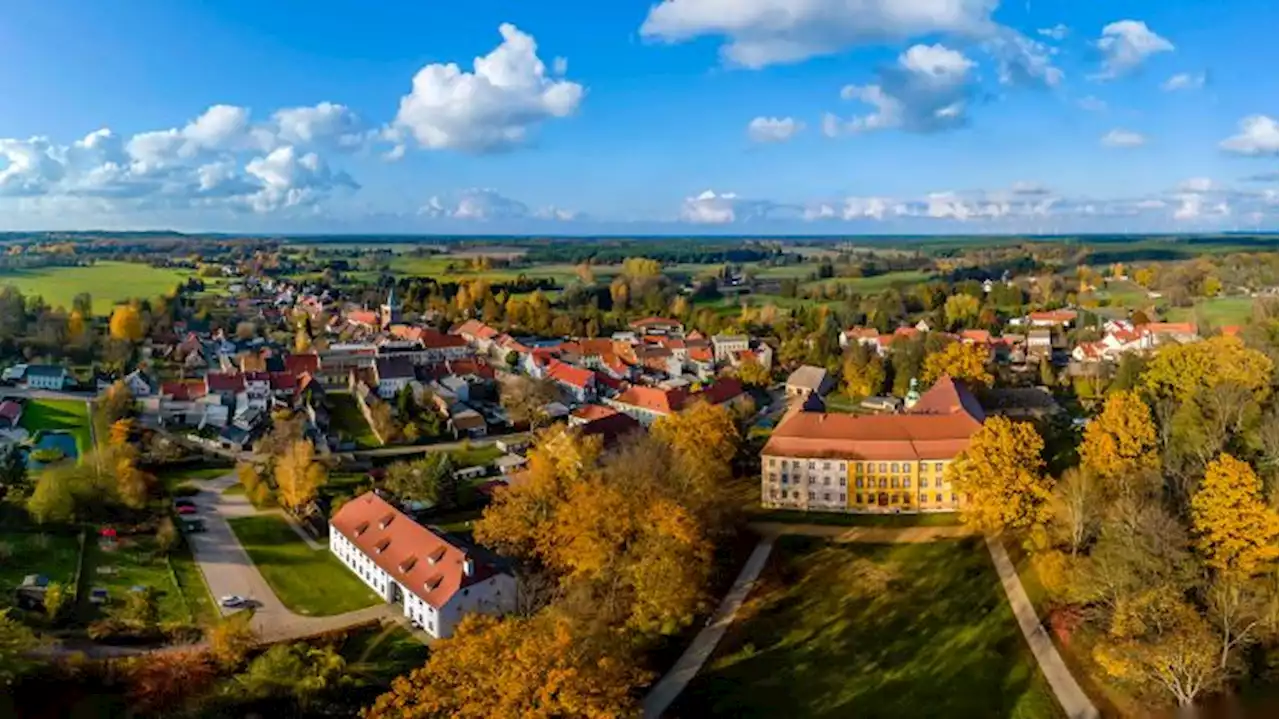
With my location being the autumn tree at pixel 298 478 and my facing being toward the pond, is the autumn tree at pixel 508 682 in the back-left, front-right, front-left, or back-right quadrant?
back-left

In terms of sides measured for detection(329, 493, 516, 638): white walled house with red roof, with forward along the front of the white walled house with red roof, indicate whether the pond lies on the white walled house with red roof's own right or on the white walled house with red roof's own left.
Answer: on the white walled house with red roof's own right

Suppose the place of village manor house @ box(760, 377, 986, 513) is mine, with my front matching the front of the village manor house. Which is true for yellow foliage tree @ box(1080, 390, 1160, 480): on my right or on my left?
on my left

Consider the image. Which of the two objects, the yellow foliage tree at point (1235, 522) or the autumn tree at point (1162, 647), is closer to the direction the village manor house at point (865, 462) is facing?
the autumn tree

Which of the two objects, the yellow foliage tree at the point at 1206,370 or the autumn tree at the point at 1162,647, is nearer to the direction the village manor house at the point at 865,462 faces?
the autumn tree

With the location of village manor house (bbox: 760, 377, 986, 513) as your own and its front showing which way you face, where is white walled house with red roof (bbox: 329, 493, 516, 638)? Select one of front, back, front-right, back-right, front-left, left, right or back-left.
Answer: front-right

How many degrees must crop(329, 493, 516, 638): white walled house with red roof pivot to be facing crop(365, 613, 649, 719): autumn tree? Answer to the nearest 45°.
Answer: approximately 45° to its left

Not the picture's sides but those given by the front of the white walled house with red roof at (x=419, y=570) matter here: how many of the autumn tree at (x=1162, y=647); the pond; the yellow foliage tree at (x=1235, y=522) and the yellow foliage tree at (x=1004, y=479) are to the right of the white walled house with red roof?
1

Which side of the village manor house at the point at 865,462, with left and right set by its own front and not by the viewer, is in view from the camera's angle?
front

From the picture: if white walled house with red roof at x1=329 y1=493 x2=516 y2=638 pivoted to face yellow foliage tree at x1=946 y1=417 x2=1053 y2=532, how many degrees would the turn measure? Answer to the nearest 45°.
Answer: approximately 135° to its left

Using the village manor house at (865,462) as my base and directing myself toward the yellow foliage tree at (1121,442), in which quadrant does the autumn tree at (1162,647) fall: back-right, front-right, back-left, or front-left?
front-right

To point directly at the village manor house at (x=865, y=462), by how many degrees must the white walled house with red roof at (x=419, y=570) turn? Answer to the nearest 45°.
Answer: approximately 135° to its left

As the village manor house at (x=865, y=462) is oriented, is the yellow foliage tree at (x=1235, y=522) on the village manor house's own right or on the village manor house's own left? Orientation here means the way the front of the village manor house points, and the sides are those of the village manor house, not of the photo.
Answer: on the village manor house's own left

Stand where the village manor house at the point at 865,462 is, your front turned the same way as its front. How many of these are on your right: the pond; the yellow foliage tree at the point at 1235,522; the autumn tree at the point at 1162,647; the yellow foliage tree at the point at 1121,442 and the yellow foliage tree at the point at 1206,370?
1

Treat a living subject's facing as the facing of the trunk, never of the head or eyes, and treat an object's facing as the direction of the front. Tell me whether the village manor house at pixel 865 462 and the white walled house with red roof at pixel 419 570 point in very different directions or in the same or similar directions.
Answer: same or similar directions
